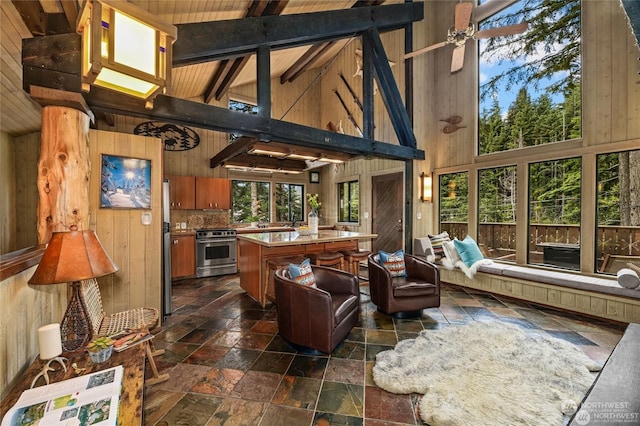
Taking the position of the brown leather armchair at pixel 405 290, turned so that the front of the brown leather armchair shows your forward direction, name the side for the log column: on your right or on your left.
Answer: on your right

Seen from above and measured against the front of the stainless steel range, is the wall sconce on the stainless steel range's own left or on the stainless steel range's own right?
on the stainless steel range's own left

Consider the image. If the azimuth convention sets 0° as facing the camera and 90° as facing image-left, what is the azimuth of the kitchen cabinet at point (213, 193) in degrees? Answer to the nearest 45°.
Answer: approximately 0°

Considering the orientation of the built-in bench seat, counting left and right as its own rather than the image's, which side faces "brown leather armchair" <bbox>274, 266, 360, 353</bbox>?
front

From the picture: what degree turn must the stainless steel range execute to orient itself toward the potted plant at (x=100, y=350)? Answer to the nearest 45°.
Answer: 0° — it already faces it

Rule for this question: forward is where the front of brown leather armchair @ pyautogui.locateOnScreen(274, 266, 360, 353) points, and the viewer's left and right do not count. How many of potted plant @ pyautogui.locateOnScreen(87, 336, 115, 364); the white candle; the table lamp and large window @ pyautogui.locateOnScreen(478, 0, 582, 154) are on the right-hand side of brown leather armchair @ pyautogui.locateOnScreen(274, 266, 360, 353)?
3

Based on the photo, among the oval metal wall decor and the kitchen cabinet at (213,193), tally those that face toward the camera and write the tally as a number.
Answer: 2

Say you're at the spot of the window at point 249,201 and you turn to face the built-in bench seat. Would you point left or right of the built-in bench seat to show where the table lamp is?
right

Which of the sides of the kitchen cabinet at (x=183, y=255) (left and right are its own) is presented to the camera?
front

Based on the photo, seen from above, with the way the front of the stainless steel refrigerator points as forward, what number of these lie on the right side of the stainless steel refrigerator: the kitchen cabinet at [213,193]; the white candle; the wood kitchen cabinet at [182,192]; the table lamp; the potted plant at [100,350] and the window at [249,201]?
3

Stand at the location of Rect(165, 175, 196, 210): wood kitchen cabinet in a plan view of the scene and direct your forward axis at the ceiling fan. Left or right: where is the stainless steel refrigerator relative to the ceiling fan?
right

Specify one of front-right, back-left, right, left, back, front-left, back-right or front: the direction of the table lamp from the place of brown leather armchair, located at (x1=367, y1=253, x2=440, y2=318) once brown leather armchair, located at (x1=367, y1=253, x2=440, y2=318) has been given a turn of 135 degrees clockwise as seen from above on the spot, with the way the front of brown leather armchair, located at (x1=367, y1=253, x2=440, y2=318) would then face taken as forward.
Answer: front-left

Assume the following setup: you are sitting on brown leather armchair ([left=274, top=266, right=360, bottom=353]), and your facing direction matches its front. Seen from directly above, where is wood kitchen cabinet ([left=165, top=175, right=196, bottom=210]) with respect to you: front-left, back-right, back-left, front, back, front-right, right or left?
back

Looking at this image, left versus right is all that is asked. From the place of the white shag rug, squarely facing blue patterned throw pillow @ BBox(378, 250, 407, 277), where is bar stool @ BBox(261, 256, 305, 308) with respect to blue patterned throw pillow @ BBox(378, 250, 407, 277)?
left
